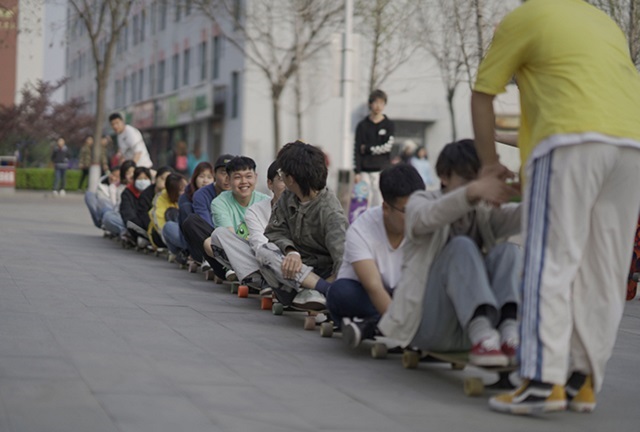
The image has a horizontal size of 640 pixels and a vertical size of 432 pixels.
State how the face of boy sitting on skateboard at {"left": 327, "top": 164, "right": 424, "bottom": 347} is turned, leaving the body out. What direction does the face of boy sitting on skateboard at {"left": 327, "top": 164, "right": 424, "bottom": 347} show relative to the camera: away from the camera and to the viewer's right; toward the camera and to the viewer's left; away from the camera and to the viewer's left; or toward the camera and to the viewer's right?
toward the camera and to the viewer's right

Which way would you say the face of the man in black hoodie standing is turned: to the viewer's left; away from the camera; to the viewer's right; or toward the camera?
toward the camera

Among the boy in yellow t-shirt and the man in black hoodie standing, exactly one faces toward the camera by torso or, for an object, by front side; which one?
the man in black hoodie standing

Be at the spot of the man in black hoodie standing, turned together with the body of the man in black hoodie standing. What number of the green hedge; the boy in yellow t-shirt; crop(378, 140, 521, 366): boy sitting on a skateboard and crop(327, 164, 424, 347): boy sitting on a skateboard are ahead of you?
3

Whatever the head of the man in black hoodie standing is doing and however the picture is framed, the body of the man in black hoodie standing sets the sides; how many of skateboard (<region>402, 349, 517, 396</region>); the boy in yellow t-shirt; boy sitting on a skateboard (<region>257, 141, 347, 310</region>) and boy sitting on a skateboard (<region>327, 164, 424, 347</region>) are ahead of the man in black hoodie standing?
4

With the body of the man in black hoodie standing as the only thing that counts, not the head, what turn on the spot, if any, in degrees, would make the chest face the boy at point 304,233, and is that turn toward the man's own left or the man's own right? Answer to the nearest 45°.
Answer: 0° — they already face them

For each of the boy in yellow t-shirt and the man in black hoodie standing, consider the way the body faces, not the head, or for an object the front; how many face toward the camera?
1

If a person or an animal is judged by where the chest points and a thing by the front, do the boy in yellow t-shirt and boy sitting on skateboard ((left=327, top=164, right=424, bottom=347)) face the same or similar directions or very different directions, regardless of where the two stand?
very different directions

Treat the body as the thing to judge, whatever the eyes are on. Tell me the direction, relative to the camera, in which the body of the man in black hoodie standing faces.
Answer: toward the camera

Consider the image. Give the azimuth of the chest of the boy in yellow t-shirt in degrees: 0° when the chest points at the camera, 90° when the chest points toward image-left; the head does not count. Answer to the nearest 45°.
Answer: approximately 135°
